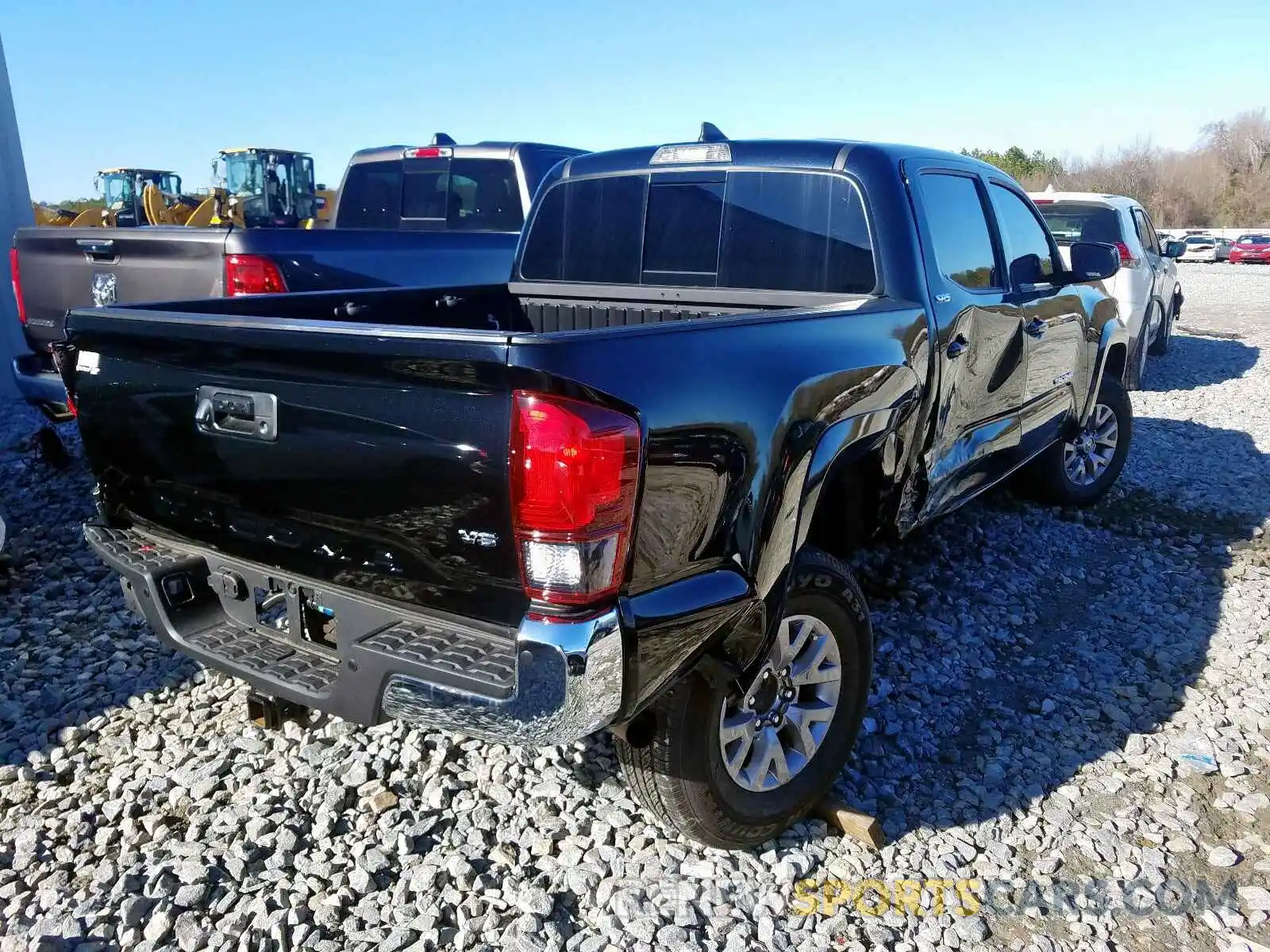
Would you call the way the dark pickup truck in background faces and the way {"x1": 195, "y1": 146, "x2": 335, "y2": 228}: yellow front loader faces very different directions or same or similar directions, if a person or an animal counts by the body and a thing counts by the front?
very different directions

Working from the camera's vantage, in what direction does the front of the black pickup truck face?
facing away from the viewer and to the right of the viewer

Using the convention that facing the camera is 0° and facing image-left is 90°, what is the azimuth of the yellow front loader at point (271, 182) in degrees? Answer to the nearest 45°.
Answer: approximately 45°

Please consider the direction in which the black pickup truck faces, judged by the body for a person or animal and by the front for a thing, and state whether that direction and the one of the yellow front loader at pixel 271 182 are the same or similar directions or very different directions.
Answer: very different directions

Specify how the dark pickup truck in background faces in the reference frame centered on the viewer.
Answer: facing away from the viewer and to the right of the viewer

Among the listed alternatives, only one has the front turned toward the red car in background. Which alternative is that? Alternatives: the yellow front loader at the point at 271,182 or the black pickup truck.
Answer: the black pickup truck

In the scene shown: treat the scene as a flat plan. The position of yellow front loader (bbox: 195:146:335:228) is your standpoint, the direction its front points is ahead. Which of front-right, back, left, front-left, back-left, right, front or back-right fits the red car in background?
back-left

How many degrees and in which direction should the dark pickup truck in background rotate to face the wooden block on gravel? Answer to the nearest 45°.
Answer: approximately 135° to its right

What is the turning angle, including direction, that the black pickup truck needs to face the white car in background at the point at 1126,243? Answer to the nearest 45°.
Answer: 0° — it already faces it
